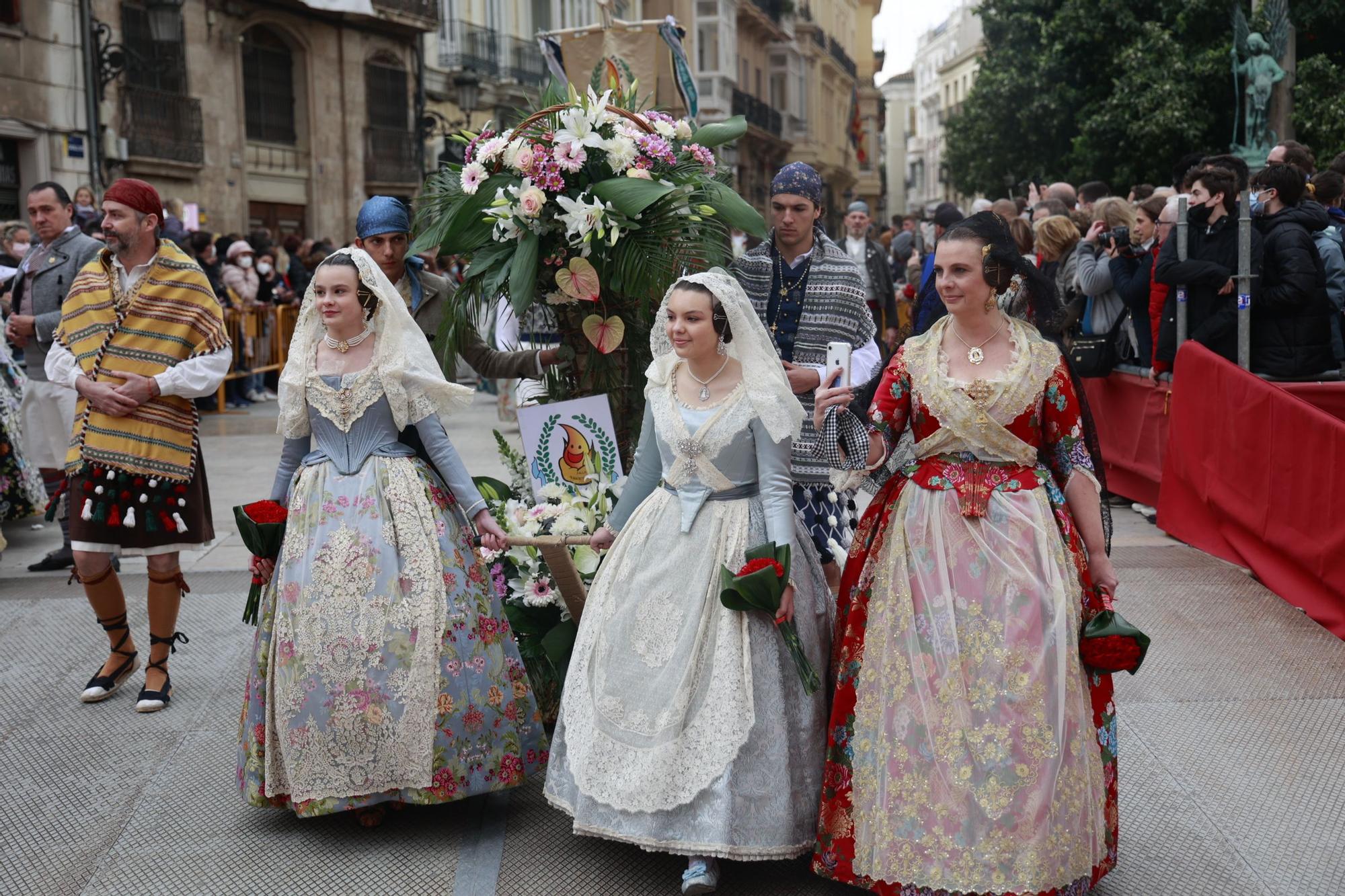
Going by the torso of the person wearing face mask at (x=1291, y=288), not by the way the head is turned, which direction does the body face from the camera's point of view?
to the viewer's left

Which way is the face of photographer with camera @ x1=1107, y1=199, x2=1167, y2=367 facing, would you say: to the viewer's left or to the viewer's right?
to the viewer's left

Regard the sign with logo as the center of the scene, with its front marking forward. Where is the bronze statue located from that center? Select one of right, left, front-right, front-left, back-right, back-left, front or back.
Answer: back-left

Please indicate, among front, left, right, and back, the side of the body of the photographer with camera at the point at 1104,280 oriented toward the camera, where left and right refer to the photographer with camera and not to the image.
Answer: left

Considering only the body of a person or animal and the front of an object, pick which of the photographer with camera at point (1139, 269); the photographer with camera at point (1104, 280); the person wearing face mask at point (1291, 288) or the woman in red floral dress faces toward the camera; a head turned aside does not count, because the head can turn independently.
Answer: the woman in red floral dress

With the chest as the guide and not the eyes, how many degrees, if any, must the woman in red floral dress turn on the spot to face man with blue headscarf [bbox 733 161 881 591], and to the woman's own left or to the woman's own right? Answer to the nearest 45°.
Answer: approximately 135° to the woman's own right

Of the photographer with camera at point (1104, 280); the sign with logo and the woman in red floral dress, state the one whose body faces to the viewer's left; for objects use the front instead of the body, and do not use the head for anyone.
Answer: the photographer with camera
